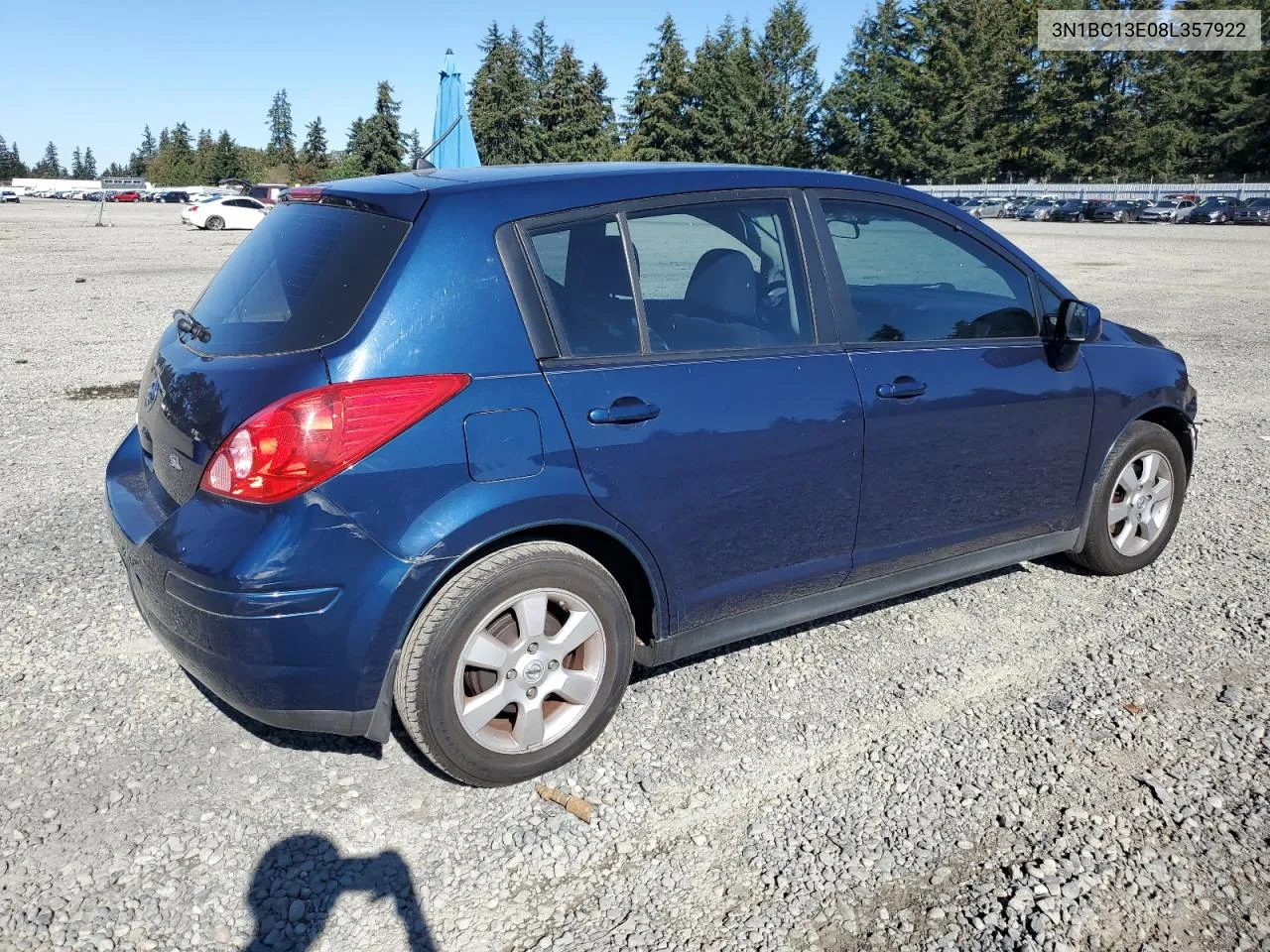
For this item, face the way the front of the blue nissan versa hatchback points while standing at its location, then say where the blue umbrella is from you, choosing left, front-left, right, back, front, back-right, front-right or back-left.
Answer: front-left

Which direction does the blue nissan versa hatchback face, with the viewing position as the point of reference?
facing away from the viewer and to the right of the viewer
